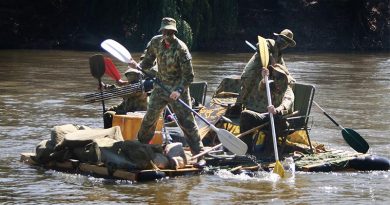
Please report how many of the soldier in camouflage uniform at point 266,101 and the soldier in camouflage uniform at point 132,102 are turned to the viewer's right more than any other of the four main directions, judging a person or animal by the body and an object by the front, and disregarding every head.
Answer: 0

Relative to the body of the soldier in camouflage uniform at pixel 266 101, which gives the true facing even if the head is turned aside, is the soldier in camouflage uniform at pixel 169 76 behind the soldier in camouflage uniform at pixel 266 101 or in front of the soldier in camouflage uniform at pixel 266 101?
in front

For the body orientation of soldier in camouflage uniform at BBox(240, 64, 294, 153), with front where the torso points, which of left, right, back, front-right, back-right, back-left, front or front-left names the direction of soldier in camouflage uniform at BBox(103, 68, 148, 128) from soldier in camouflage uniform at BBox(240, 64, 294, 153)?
front-right

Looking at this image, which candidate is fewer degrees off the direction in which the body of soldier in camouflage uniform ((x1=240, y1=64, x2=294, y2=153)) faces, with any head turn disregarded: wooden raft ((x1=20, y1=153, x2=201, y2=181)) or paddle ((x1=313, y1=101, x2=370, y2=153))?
the wooden raft

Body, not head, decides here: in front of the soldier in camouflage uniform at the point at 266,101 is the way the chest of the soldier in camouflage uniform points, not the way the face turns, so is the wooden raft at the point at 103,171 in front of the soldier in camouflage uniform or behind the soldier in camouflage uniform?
in front
